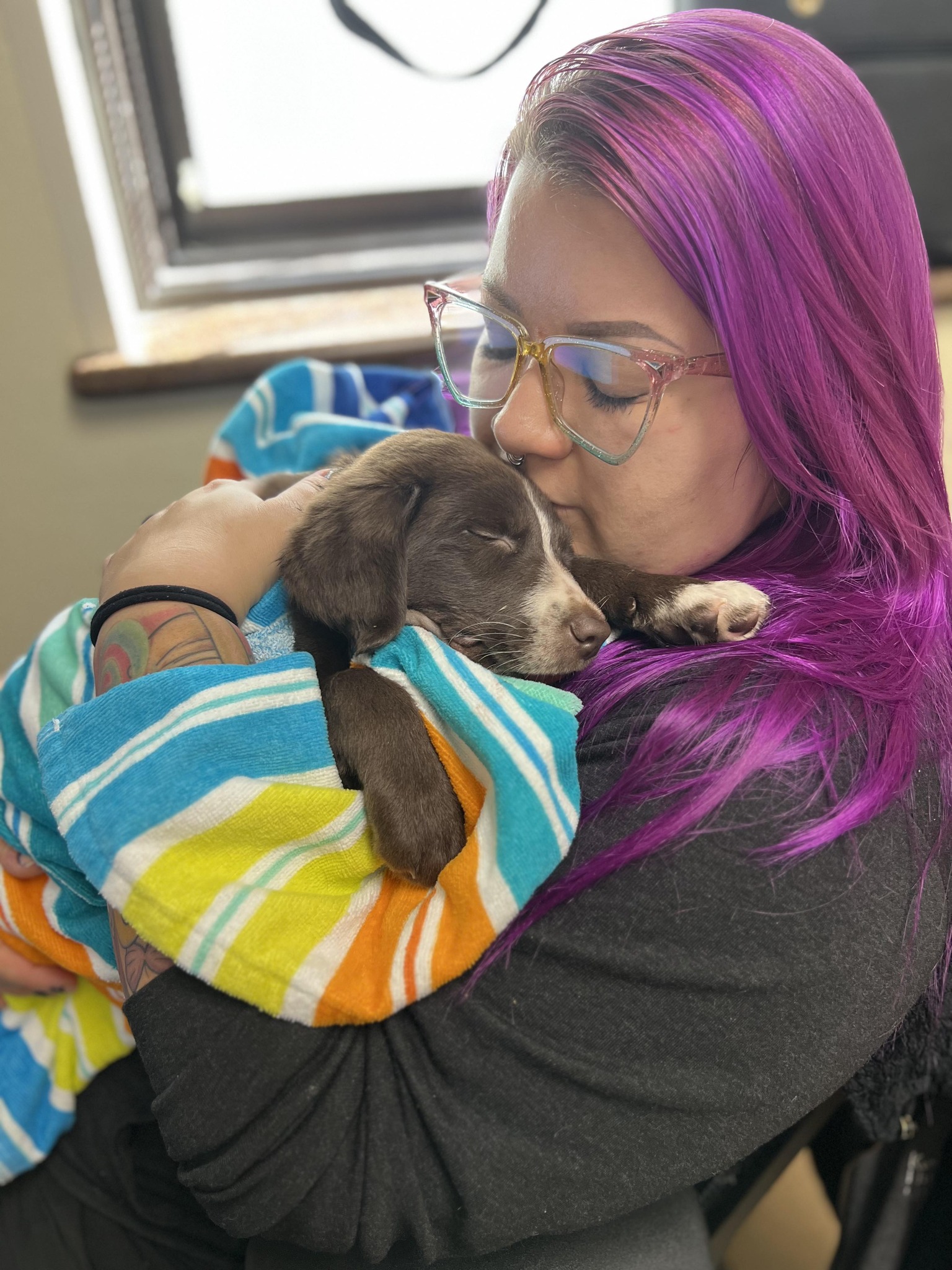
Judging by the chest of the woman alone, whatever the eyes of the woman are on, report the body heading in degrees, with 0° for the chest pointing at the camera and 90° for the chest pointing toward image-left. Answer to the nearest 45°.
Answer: approximately 90°

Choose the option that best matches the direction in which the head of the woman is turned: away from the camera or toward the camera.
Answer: toward the camera

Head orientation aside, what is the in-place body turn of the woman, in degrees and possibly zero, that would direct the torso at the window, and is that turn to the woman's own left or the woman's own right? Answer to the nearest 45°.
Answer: approximately 90° to the woman's own right
